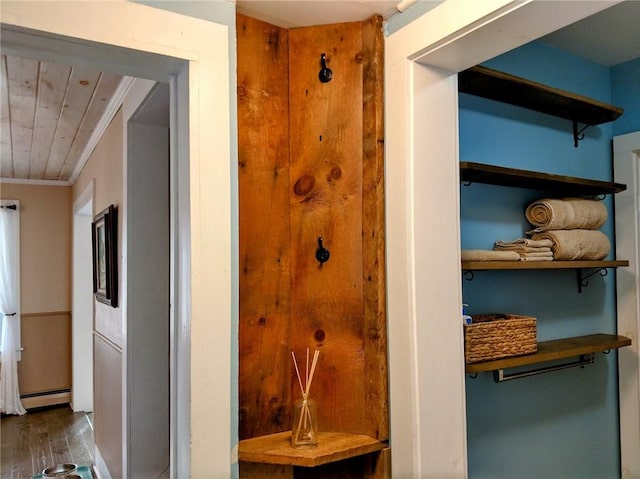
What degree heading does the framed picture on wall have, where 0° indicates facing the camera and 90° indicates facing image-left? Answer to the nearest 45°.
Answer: approximately 90°

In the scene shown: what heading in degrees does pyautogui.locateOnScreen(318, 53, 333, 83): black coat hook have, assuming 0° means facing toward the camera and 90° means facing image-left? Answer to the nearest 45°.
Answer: approximately 0°

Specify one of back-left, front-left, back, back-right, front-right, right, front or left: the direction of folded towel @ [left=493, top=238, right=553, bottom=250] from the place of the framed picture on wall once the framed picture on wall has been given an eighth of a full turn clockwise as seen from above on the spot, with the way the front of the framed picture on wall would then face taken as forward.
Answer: back

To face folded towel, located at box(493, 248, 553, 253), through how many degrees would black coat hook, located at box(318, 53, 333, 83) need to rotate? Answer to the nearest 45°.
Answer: approximately 135° to its left

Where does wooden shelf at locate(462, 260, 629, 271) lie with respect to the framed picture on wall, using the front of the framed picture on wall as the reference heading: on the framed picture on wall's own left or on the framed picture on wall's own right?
on the framed picture on wall's own left

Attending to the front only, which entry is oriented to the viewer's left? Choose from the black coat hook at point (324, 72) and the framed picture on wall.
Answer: the framed picture on wall

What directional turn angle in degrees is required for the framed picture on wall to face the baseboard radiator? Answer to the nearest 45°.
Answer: approximately 90° to its right

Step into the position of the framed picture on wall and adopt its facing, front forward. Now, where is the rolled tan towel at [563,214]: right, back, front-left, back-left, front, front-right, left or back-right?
back-left

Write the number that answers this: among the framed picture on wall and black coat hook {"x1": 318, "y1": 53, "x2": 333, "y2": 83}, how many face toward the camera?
1
